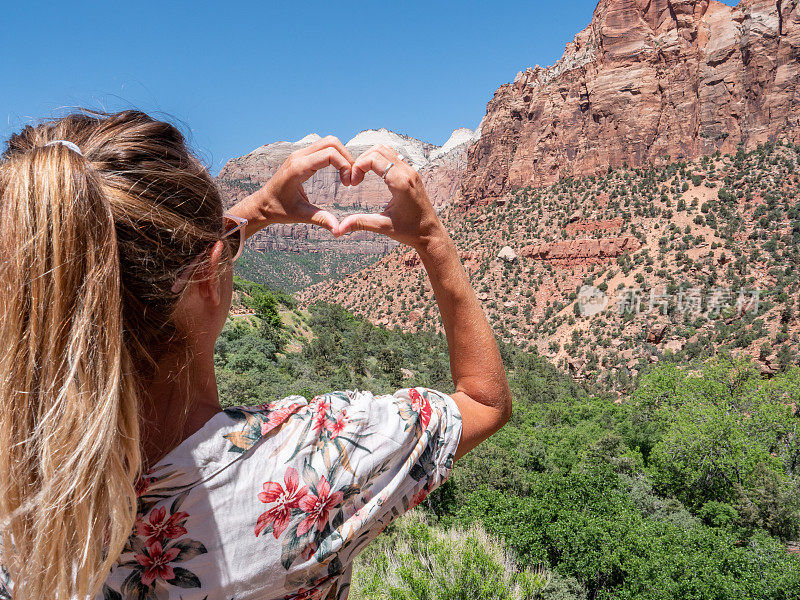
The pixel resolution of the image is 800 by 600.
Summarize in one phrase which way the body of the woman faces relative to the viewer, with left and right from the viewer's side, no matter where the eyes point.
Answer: facing away from the viewer and to the right of the viewer

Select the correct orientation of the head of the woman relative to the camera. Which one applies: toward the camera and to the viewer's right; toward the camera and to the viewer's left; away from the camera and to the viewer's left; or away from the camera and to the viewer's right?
away from the camera and to the viewer's right
